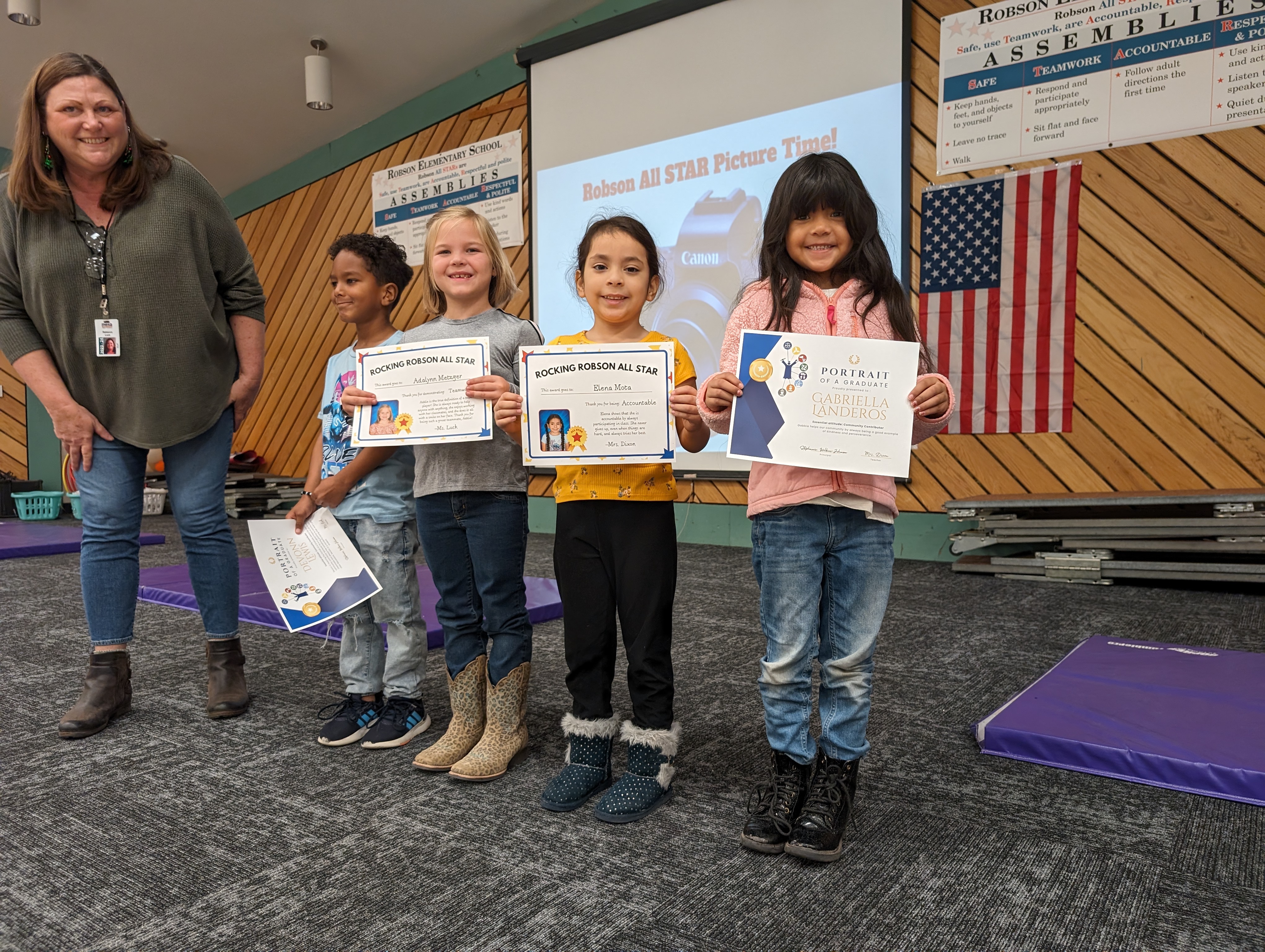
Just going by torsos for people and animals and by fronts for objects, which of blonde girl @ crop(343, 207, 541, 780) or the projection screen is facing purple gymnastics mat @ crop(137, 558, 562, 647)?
the projection screen

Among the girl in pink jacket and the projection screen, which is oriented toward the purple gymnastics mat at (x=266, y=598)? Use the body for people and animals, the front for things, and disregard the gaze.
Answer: the projection screen

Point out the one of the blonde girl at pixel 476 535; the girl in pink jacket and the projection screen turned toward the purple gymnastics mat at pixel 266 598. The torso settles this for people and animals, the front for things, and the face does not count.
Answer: the projection screen

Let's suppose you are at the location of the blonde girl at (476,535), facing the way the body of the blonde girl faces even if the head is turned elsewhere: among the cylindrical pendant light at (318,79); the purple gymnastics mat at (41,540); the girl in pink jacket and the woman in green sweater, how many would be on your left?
1

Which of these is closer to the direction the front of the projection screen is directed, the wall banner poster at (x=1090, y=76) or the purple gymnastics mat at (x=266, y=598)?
the purple gymnastics mat

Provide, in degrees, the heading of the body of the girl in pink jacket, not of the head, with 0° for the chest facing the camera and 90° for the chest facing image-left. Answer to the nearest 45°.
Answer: approximately 0°

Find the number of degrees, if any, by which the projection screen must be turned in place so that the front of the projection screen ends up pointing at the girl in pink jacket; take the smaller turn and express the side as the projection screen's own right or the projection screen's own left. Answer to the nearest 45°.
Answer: approximately 45° to the projection screen's own left

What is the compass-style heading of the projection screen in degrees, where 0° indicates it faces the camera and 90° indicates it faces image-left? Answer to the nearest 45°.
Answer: approximately 45°
